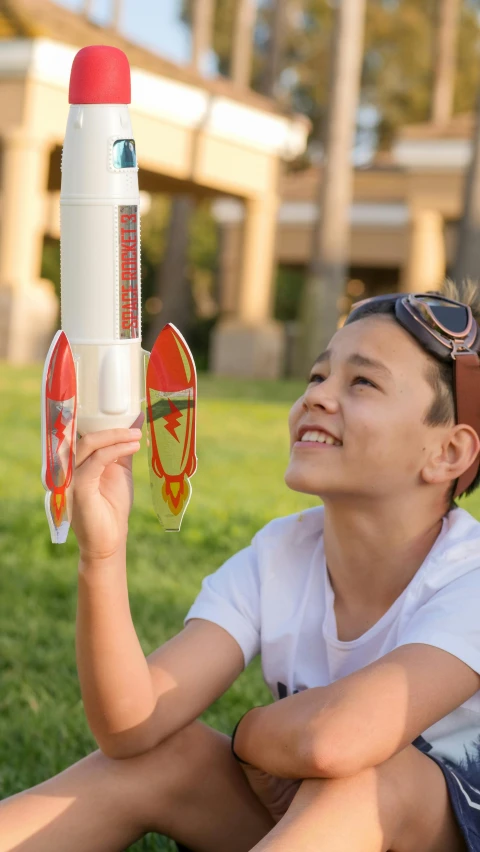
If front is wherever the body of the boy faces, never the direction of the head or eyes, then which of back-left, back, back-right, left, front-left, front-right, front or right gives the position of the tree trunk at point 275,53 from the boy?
back-right

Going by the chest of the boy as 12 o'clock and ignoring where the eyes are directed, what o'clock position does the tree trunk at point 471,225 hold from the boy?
The tree trunk is roughly at 5 o'clock from the boy.

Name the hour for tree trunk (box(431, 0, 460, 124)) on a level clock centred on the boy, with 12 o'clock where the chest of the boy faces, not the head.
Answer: The tree trunk is roughly at 5 o'clock from the boy.

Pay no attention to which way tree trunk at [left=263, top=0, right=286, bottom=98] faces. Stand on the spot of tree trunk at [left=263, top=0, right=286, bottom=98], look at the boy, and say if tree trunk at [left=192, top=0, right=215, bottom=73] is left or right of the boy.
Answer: right

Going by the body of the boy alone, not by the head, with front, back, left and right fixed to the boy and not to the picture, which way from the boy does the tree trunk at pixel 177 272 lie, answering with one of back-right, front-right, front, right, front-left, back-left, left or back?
back-right

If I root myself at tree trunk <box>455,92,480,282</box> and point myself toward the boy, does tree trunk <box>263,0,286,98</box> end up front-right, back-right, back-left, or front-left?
back-right

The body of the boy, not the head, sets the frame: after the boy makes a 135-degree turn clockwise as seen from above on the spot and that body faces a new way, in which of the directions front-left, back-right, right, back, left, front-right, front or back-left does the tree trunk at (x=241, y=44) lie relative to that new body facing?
front

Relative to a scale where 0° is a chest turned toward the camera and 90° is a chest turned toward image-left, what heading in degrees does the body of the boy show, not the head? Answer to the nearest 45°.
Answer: approximately 45°

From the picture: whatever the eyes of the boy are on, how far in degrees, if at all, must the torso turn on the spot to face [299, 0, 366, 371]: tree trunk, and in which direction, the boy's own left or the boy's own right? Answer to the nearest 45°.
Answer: approximately 135° to the boy's own right
